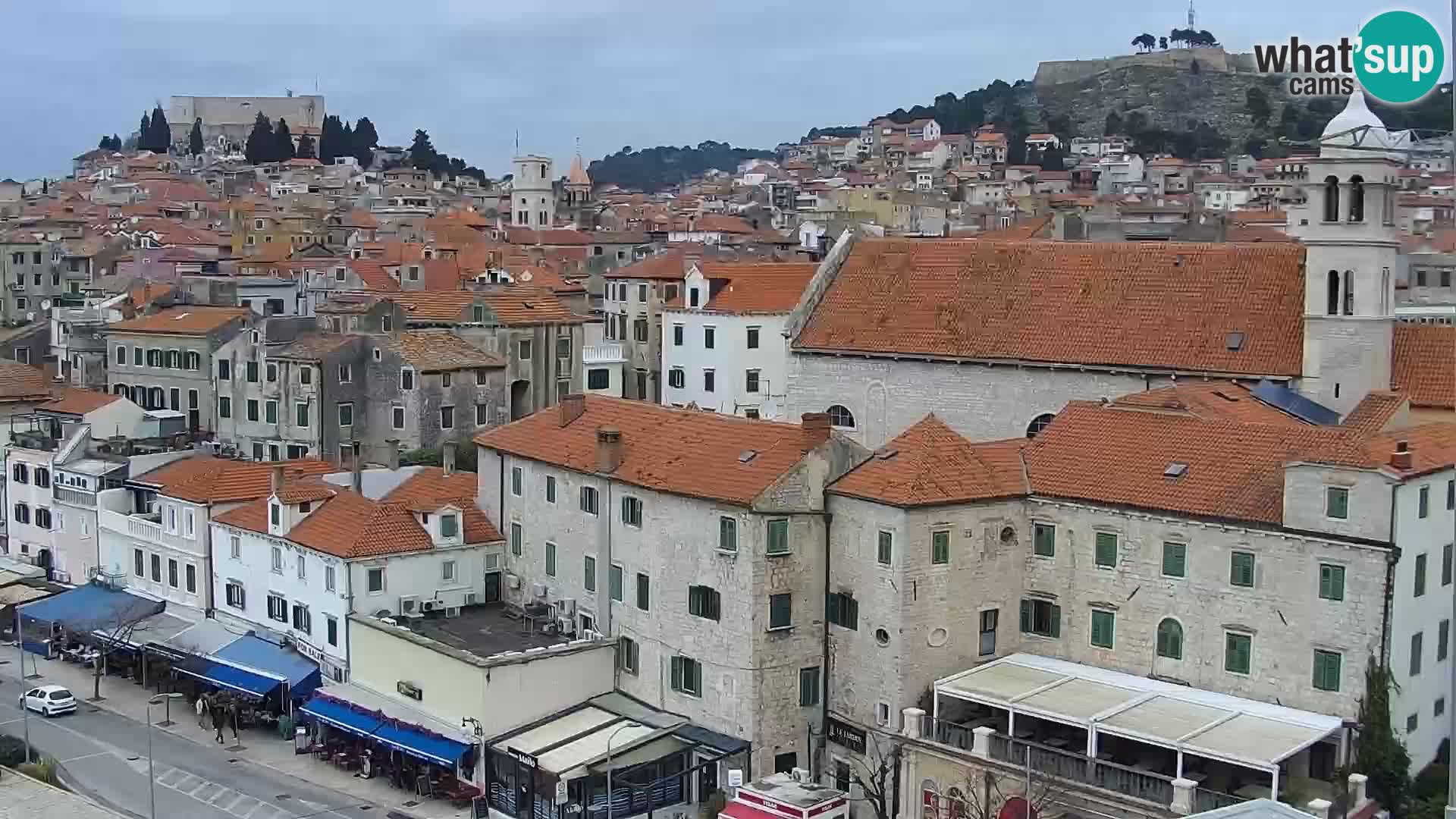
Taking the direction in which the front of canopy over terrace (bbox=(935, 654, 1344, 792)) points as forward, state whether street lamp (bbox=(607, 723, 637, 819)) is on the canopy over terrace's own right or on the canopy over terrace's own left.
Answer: on the canopy over terrace's own right

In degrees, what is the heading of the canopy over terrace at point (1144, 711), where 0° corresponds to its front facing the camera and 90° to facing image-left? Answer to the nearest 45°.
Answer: approximately 45°

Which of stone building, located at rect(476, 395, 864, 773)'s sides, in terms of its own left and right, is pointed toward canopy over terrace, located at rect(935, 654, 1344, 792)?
left

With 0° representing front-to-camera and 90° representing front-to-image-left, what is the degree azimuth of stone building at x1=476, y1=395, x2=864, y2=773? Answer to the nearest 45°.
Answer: approximately 45°

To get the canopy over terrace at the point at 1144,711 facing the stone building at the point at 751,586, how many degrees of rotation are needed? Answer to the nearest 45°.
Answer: approximately 45° to its right
